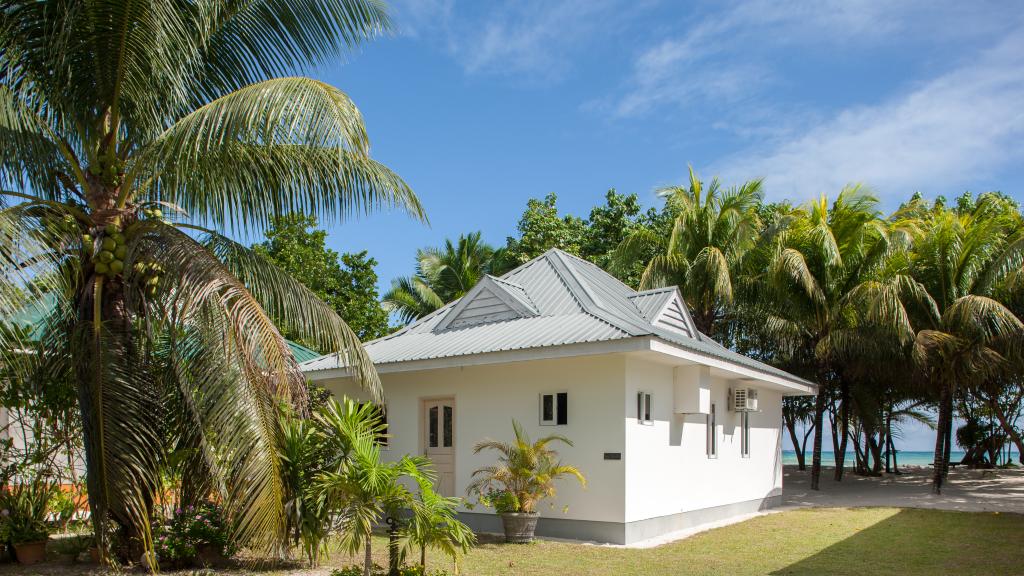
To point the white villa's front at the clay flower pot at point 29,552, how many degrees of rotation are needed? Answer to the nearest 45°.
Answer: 0° — it already faces it

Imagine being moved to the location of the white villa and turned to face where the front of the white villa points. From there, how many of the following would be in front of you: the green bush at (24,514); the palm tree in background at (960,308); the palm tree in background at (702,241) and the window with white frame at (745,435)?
1

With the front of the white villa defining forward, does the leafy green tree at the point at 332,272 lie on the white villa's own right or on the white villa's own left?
on the white villa's own right

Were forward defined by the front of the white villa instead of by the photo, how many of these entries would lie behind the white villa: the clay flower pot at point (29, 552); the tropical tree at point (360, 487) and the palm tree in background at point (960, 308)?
1

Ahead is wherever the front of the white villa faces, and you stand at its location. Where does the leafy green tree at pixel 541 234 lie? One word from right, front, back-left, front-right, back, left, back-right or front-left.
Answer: back-right

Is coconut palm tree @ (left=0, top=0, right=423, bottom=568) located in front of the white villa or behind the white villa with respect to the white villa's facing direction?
in front

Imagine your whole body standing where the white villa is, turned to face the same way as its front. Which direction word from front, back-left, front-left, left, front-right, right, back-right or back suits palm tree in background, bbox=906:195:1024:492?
back

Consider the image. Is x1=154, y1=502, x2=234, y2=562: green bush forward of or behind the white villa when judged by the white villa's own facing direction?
forward

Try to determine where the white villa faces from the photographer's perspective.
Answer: facing the viewer and to the left of the viewer

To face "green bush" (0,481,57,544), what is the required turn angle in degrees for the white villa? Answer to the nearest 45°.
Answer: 0° — it already faces it
